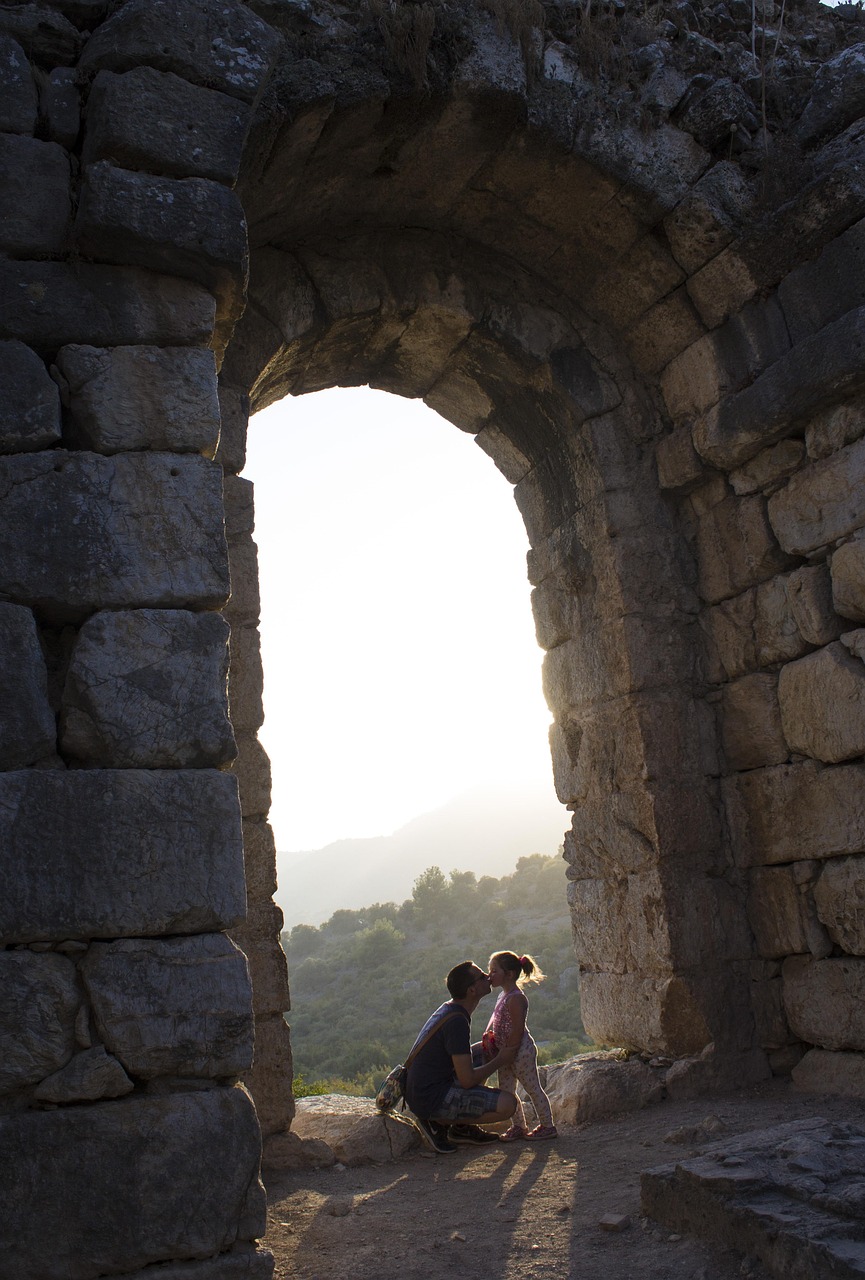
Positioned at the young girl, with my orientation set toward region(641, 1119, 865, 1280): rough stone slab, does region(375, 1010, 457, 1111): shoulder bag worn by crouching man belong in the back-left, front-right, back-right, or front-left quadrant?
back-right

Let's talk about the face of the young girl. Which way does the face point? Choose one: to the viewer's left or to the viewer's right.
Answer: to the viewer's left

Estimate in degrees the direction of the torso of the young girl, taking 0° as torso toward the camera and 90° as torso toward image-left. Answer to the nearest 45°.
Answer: approximately 90°

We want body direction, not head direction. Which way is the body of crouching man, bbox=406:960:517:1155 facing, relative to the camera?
to the viewer's right

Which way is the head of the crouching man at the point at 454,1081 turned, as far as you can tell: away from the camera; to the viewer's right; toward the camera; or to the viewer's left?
to the viewer's right

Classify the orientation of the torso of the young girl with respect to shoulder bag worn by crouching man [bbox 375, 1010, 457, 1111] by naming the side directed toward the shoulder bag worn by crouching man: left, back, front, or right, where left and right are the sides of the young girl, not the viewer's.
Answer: front

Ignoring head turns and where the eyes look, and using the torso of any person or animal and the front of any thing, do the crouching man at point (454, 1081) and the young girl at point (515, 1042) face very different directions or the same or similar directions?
very different directions

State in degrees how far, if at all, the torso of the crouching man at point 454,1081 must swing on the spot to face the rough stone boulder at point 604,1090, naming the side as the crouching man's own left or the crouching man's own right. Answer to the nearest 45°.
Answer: approximately 45° to the crouching man's own left
